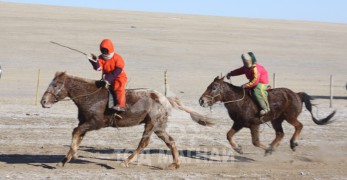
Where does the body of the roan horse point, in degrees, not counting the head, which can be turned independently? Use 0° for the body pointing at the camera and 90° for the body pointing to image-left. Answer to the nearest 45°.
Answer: approximately 90°

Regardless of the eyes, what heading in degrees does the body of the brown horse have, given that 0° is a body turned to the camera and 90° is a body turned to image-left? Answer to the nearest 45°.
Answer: approximately 90°

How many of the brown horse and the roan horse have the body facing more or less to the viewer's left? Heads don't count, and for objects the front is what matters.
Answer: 2

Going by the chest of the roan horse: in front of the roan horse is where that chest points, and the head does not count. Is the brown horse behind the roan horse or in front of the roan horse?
behind

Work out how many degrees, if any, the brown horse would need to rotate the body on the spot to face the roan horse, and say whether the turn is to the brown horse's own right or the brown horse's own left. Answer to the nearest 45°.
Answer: approximately 45° to the brown horse's own left
